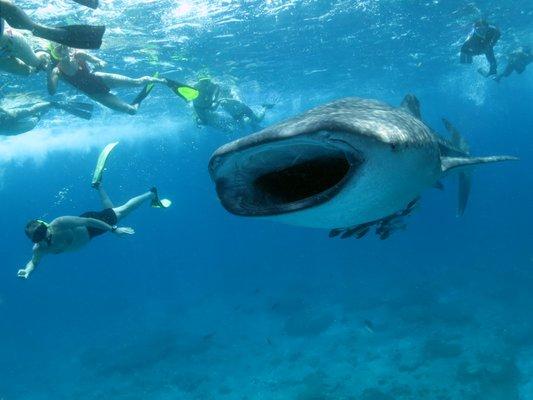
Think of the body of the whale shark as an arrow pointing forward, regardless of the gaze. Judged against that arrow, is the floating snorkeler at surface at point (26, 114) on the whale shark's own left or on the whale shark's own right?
on the whale shark's own right

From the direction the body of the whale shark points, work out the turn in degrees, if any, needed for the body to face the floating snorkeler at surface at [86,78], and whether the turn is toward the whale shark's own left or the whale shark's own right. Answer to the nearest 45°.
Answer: approximately 90° to the whale shark's own right

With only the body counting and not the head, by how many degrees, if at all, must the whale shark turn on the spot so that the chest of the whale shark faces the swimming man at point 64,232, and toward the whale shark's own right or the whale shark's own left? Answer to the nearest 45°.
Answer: approximately 90° to the whale shark's own right

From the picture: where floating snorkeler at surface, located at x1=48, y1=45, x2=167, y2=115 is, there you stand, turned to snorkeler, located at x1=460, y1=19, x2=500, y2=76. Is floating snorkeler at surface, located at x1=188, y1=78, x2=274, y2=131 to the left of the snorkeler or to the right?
left

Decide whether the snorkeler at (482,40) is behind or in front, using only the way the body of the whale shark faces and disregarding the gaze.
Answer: behind

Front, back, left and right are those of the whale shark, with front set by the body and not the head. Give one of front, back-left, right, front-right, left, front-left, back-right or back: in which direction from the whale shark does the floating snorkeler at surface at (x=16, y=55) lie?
right
